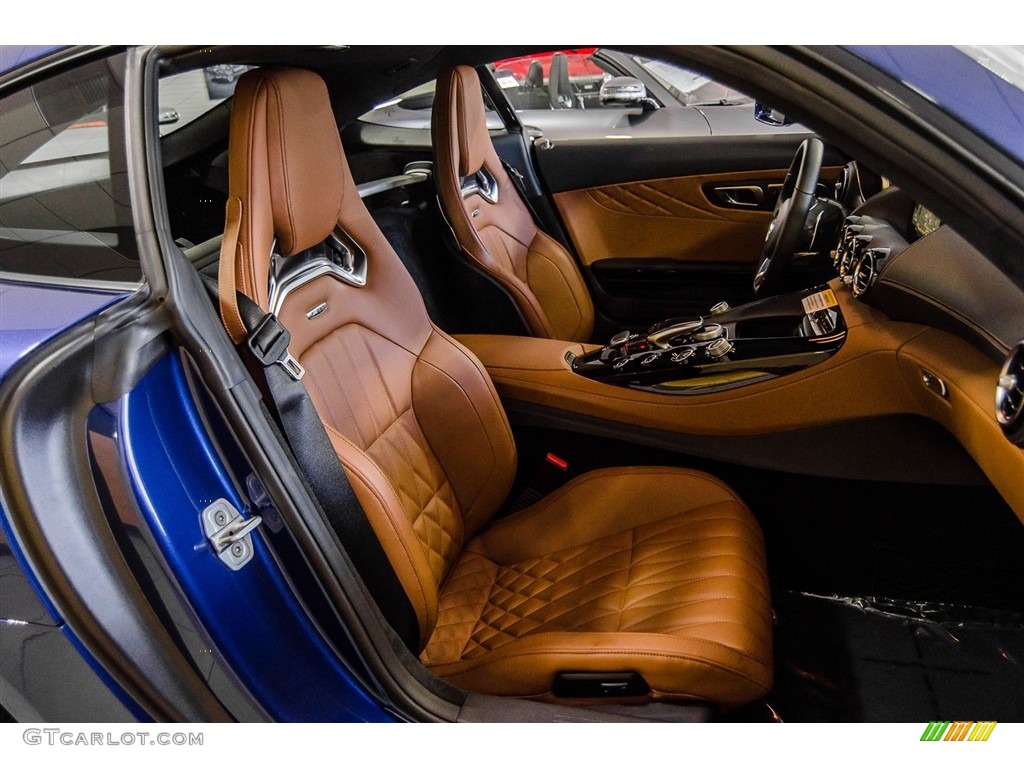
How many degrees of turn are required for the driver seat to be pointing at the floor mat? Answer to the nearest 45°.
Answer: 0° — it already faces it

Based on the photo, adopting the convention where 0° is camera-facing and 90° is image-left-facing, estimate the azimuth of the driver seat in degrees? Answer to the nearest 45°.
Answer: approximately 315°

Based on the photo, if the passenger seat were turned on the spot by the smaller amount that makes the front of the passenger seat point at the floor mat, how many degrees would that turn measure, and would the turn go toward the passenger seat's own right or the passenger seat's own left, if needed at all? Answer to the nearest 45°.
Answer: approximately 45° to the passenger seat's own left
